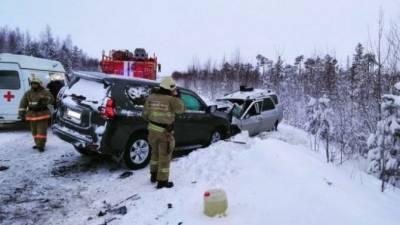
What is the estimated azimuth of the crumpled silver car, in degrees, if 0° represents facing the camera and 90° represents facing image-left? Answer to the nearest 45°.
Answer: approximately 45°

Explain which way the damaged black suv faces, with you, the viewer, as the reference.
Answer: facing away from the viewer and to the right of the viewer

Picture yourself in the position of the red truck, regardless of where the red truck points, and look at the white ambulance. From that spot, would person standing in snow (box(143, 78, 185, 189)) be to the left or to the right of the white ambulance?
left

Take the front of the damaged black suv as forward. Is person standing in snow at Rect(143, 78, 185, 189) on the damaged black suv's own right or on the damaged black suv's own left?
on the damaged black suv's own right

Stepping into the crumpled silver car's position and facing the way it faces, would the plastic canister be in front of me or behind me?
in front

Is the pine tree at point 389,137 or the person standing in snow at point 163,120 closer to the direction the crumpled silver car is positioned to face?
the person standing in snow

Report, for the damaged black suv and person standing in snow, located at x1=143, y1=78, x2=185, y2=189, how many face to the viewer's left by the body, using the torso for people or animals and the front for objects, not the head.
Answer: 0

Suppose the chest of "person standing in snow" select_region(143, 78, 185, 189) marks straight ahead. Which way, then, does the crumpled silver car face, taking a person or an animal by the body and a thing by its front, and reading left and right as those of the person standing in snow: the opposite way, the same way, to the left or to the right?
the opposite way

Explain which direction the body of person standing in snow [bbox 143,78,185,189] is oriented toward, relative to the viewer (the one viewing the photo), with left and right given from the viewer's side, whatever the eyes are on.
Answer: facing away from the viewer and to the right of the viewer

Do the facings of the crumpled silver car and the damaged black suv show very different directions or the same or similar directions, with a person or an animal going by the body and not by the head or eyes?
very different directions

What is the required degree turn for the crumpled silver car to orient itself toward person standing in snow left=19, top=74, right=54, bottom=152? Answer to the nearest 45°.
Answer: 0° — it already faces them
